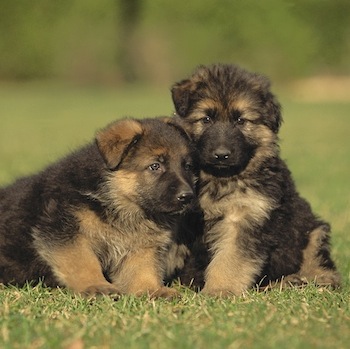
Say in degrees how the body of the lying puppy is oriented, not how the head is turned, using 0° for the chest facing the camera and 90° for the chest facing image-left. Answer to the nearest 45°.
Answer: approximately 315°

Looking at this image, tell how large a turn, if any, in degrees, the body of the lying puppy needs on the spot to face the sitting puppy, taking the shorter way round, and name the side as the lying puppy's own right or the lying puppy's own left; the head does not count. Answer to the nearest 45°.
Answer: approximately 45° to the lying puppy's own left
